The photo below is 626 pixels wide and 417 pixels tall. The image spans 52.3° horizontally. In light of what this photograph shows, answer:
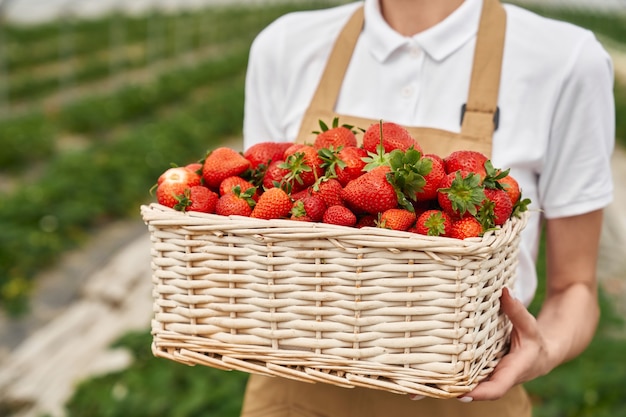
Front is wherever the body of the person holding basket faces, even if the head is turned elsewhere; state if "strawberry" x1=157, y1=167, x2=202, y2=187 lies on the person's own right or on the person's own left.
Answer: on the person's own right

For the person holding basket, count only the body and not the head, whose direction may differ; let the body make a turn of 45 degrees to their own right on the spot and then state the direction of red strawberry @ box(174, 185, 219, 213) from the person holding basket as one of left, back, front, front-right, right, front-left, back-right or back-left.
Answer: front

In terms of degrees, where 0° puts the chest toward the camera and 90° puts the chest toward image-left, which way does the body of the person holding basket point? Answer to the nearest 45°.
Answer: approximately 0°
